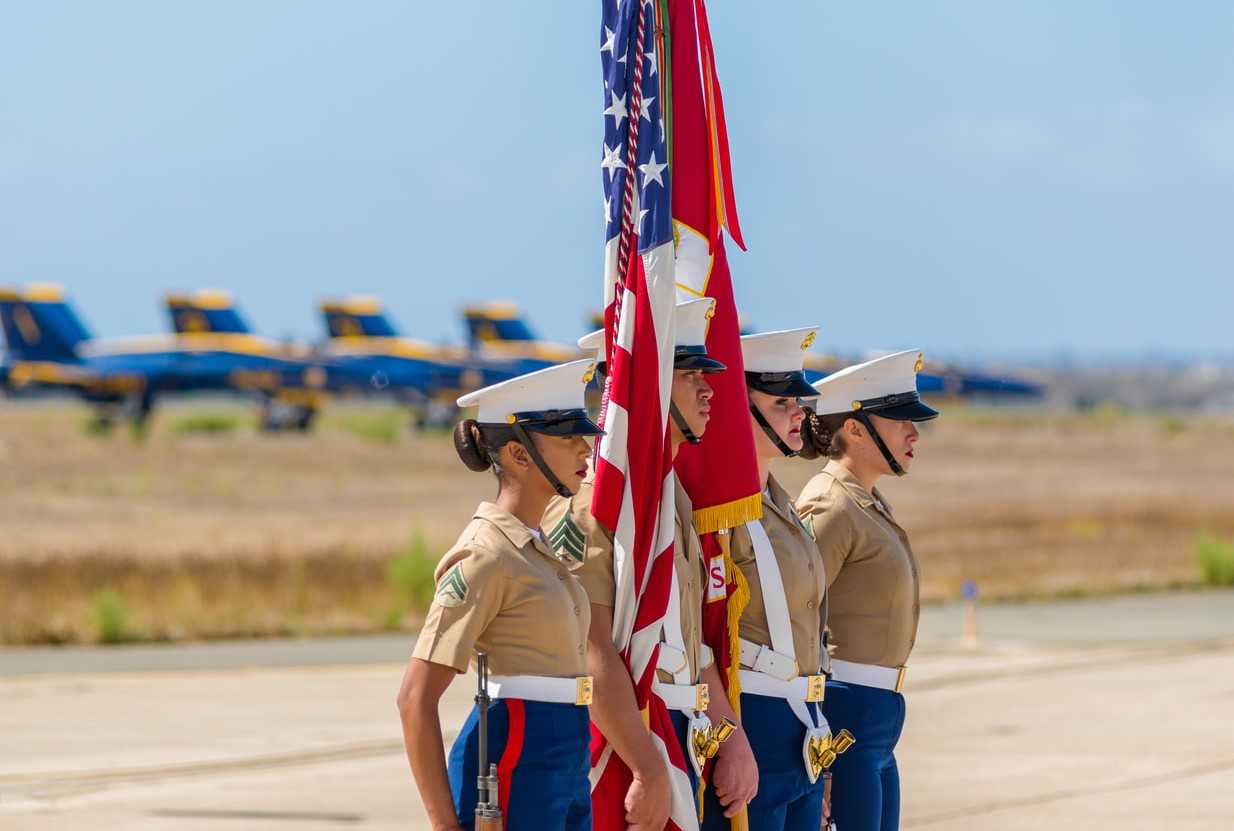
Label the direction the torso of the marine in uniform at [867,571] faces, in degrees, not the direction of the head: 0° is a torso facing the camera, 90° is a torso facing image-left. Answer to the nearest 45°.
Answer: approximately 270°

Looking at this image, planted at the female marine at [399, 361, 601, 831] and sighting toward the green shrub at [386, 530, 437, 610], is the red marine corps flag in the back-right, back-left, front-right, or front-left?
front-right

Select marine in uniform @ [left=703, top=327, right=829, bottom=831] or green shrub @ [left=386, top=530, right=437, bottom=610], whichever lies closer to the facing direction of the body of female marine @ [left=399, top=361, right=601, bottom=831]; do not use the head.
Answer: the marine in uniform

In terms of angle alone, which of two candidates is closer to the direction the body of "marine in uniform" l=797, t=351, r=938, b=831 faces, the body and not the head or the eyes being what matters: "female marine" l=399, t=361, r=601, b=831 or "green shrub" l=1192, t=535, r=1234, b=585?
the green shrub

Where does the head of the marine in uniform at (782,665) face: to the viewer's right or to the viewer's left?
to the viewer's right

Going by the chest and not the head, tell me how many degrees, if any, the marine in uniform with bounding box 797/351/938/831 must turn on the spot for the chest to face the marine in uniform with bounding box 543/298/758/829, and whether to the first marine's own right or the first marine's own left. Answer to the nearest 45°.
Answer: approximately 135° to the first marine's own right

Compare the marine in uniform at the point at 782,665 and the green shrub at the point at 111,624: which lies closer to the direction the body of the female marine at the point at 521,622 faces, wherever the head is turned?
the marine in uniform

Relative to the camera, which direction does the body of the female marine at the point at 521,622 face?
to the viewer's right

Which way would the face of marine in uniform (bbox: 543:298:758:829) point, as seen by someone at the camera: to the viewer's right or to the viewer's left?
to the viewer's right

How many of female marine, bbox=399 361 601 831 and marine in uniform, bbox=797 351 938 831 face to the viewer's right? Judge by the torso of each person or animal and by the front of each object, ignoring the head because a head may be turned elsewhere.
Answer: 2

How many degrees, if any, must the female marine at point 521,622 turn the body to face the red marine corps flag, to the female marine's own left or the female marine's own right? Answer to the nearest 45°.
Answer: approximately 45° to the female marine's own left

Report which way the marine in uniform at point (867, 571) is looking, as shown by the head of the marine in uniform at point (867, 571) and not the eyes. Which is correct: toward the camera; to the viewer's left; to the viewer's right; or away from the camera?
to the viewer's right

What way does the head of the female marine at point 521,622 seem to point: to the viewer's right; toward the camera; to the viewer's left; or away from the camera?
to the viewer's right
